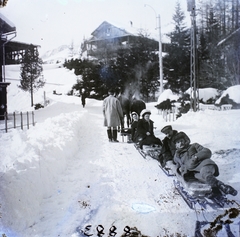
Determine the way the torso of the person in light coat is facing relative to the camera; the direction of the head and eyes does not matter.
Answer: away from the camera

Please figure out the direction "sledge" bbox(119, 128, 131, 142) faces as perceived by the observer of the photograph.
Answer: facing away from the viewer

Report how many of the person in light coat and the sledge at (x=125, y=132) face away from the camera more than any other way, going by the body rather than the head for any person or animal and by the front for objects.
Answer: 2

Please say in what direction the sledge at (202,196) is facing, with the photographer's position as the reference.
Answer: facing away from the viewer and to the left of the viewer
